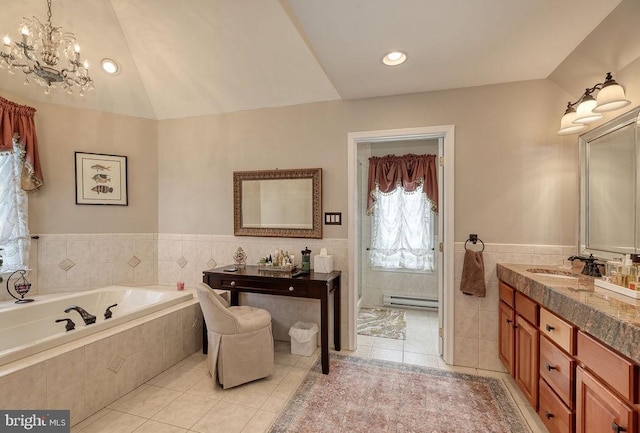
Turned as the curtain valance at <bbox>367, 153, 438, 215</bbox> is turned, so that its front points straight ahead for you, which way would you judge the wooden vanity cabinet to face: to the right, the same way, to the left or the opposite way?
to the right

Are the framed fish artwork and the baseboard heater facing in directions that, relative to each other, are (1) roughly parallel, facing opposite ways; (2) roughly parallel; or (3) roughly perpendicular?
roughly perpendicular

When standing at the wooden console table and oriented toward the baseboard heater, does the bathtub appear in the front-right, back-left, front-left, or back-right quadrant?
back-left

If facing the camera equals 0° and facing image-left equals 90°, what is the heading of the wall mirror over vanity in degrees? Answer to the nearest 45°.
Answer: approximately 45°

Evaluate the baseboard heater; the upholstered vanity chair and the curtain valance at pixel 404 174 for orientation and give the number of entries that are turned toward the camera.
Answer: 2

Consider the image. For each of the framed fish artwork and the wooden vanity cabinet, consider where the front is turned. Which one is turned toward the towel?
the framed fish artwork

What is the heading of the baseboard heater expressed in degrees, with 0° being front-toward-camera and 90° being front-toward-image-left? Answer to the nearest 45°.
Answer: approximately 0°

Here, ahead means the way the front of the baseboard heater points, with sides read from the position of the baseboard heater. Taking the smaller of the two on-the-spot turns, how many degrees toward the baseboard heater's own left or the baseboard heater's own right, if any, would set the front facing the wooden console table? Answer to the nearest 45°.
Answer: approximately 45° to the baseboard heater's own right

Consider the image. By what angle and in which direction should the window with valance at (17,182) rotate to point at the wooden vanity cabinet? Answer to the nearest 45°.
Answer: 0° — it already faces it

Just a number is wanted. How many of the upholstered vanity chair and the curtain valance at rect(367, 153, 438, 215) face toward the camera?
1
